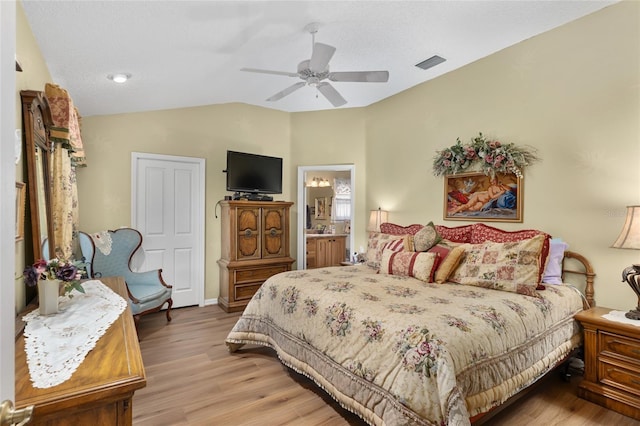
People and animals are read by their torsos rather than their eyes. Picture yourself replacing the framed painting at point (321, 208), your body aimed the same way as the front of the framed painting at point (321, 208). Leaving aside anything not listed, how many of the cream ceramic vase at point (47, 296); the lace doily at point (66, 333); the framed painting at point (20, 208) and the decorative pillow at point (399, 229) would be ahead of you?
4

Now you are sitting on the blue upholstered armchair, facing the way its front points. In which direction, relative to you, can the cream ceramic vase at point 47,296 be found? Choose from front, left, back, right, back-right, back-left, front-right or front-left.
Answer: front-right

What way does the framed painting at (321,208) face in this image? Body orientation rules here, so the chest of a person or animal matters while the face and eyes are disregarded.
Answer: toward the camera

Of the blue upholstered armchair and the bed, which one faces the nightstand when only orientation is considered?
the blue upholstered armchair

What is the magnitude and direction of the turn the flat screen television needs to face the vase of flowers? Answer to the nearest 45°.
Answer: approximately 45° to its right

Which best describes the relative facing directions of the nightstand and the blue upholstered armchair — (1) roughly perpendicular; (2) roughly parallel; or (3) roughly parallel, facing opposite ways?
roughly parallel, facing opposite ways

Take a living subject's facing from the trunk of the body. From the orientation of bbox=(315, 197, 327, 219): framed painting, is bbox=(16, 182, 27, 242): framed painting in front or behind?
in front

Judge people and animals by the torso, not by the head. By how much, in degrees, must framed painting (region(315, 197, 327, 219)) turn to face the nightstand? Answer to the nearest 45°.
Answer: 0° — it already faces it

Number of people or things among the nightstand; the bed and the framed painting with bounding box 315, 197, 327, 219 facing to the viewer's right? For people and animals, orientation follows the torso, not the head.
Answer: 0

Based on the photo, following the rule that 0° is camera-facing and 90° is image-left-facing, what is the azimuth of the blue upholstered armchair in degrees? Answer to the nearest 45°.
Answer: approximately 315°

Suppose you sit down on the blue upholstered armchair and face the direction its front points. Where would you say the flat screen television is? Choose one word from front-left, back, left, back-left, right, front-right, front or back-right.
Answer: front-left

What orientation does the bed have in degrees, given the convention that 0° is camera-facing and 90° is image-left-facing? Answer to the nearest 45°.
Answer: approximately 45°

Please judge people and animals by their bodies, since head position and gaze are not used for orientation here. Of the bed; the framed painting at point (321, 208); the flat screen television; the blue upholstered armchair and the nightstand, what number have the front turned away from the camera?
0

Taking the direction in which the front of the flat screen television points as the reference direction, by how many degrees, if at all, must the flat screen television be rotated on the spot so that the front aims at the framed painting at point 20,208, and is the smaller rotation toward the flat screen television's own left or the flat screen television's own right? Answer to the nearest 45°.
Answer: approximately 45° to the flat screen television's own right

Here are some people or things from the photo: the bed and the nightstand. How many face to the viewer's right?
0

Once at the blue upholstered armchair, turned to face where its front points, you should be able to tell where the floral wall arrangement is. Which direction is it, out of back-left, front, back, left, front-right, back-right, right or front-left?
front

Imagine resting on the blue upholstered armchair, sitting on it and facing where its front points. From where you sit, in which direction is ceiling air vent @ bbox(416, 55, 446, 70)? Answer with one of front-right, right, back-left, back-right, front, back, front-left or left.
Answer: front

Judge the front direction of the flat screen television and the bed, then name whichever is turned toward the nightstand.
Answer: the flat screen television

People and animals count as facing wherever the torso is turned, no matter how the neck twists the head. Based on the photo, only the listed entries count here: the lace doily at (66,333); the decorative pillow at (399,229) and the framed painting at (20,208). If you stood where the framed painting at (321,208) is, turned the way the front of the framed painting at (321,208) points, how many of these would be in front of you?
3

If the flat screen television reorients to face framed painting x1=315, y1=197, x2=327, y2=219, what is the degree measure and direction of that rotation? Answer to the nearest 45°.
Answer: approximately 90° to its left
